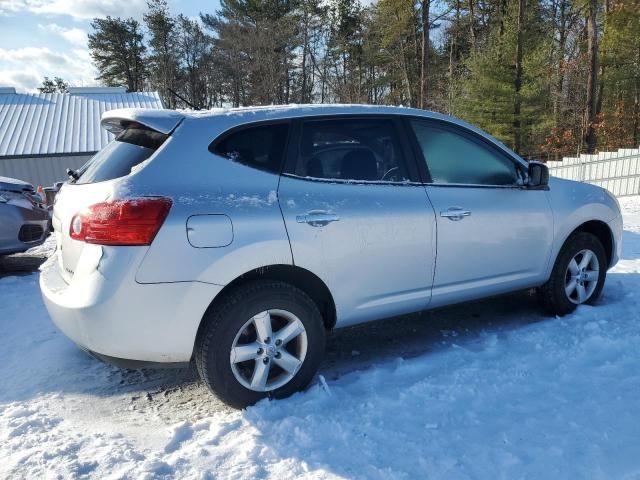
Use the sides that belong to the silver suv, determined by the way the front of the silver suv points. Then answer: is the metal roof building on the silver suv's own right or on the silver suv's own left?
on the silver suv's own left

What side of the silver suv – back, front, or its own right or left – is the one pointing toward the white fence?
front

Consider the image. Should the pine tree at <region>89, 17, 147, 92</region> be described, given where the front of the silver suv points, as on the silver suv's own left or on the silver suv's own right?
on the silver suv's own left

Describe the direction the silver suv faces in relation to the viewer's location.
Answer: facing away from the viewer and to the right of the viewer
